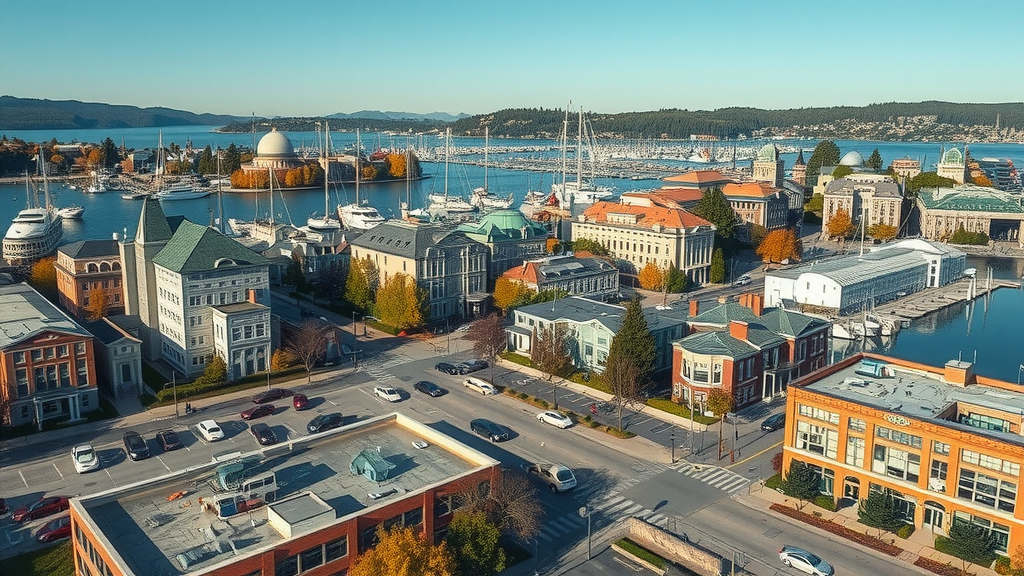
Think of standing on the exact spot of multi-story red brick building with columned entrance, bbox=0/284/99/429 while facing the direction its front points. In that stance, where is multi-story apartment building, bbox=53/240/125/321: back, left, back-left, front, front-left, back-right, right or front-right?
back

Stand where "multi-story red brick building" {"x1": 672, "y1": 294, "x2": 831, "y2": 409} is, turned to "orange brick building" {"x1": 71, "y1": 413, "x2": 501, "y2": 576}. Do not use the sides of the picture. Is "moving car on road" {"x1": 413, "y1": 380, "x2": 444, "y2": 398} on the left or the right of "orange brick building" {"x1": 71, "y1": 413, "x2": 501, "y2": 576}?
right

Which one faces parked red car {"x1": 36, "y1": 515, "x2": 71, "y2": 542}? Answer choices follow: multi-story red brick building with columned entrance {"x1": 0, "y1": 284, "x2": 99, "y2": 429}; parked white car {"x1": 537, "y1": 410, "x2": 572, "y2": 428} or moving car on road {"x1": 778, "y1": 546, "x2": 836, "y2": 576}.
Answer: the multi-story red brick building with columned entrance

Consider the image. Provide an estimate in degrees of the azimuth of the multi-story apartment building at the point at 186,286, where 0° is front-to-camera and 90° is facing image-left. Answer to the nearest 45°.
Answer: approximately 315°

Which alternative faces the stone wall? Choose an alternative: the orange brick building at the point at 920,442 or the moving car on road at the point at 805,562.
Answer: the orange brick building

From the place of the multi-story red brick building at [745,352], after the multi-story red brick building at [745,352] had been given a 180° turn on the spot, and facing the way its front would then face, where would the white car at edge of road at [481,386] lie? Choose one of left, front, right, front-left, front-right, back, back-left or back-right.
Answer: front-left

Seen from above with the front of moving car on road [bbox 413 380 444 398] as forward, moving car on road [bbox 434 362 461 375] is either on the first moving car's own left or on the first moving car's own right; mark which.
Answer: on the first moving car's own left

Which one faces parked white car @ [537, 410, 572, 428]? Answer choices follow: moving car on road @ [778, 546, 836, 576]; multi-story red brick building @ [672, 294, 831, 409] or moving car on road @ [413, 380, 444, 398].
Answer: moving car on road @ [413, 380, 444, 398]

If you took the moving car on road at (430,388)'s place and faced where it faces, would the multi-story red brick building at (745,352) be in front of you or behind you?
in front

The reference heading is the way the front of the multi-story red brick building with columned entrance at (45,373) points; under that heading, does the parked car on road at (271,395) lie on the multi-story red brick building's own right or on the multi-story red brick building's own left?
on the multi-story red brick building's own left

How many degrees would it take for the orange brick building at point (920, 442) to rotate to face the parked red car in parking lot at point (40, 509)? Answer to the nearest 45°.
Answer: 0° — it already faces it

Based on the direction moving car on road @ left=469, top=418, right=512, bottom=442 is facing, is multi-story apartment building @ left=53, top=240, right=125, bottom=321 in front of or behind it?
behind

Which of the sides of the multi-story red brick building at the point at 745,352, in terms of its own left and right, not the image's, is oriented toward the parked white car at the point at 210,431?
right

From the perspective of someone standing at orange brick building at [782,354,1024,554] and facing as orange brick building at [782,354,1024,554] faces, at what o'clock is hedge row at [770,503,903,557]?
The hedge row is roughly at 12 o'clock from the orange brick building.
